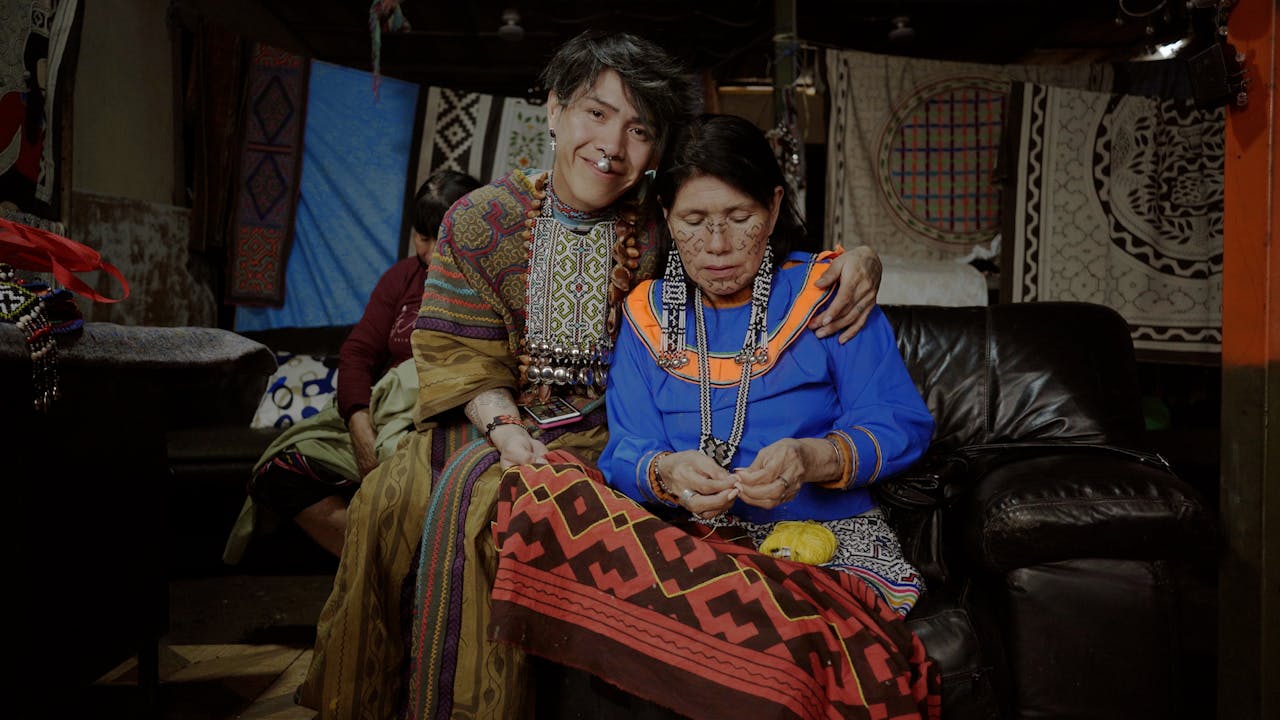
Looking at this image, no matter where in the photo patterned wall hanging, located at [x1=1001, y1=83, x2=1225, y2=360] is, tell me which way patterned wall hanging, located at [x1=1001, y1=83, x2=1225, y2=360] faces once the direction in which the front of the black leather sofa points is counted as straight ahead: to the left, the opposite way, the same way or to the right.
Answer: the same way

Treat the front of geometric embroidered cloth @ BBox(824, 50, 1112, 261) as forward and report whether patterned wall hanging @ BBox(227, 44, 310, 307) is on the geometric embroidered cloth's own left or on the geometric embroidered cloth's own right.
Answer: on the geometric embroidered cloth's own right

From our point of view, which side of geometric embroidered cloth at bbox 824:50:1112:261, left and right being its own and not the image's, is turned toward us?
front

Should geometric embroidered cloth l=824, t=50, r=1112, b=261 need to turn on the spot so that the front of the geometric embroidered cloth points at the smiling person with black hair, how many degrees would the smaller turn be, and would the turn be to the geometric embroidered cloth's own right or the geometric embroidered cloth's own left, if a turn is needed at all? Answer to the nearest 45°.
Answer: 0° — it already faces them

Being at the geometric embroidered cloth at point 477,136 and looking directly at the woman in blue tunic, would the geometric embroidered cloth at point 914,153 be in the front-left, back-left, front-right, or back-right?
front-left

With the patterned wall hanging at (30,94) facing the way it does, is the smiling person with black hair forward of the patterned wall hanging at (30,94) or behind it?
forward

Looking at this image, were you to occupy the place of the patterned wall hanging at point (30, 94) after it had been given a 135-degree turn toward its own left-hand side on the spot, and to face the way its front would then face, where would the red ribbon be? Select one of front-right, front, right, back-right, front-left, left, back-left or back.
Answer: back-right

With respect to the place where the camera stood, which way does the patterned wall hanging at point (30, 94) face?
facing the viewer
